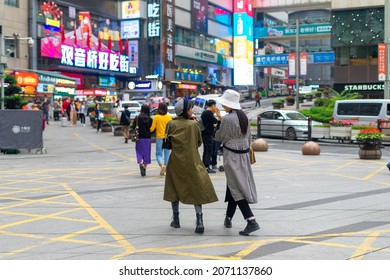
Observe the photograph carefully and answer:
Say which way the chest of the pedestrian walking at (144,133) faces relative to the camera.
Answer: away from the camera

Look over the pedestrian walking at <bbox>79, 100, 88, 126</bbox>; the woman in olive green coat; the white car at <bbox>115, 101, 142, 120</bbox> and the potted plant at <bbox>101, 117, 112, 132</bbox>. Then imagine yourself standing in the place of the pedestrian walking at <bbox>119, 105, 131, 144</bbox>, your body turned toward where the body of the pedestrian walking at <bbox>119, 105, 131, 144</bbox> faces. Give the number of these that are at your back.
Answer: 1

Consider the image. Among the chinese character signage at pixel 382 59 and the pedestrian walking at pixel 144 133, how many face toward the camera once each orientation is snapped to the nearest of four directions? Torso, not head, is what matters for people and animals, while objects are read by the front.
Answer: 1

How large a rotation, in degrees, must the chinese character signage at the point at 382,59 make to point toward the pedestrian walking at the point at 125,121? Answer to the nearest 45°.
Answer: approximately 45° to its right

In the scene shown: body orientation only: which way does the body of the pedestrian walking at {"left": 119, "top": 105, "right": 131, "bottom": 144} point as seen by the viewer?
away from the camera

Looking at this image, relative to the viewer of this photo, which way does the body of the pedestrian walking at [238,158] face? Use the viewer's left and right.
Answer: facing away from the viewer and to the left of the viewer

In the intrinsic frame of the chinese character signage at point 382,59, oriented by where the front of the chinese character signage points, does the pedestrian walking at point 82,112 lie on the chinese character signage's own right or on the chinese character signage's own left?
on the chinese character signage's own right

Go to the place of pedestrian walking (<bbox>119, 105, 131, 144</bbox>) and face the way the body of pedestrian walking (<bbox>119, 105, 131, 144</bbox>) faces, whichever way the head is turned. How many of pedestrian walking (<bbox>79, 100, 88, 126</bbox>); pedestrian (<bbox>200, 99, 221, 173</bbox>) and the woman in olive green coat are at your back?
2

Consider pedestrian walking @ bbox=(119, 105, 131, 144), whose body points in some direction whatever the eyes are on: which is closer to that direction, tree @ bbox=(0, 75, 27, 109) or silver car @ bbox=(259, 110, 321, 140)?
the silver car

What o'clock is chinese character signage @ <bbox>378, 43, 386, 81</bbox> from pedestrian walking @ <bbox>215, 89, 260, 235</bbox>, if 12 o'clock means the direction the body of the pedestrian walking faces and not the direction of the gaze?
The chinese character signage is roughly at 2 o'clock from the pedestrian walking.
